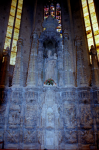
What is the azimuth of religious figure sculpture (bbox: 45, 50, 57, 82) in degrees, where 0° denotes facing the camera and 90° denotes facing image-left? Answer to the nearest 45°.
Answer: approximately 0°
